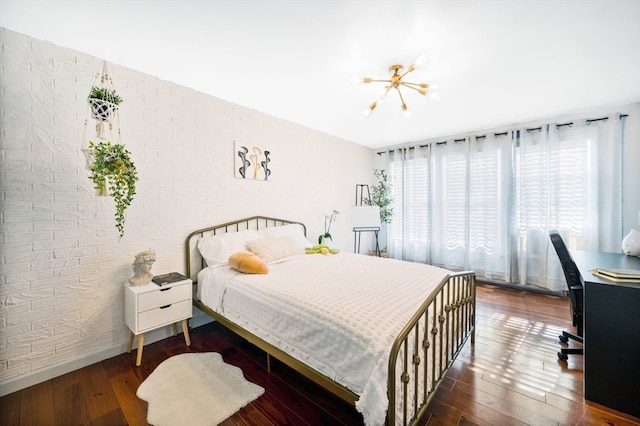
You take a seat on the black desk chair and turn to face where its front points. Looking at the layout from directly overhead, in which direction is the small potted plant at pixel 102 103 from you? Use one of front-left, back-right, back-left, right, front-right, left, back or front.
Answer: back-right

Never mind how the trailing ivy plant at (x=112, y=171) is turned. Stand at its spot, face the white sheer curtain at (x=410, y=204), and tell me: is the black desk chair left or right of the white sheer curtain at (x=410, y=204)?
right

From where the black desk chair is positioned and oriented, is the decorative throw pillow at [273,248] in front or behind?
behind

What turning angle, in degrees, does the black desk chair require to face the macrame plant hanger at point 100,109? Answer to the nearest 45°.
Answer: approximately 135° to its right

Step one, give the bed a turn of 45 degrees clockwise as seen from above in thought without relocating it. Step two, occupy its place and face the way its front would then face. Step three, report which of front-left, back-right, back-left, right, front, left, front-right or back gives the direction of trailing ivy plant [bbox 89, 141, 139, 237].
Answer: right

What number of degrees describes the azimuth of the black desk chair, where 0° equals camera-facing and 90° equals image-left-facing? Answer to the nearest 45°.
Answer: approximately 270°

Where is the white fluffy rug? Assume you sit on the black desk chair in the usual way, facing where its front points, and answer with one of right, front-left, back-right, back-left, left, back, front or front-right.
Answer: back-right

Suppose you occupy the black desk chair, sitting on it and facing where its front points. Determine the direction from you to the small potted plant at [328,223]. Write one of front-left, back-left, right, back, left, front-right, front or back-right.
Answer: back

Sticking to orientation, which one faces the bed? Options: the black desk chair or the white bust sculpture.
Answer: the white bust sculpture
